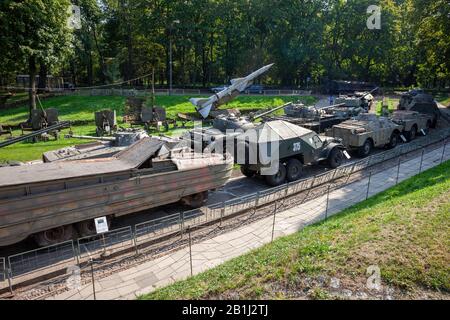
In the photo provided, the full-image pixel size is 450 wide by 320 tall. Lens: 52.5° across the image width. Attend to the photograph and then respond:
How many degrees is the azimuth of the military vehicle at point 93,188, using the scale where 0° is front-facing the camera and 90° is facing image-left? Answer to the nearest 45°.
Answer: approximately 225°

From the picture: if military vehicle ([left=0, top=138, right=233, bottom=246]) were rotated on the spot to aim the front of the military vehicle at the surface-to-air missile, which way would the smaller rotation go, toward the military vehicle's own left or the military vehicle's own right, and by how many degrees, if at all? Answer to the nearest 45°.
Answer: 0° — it already faces it

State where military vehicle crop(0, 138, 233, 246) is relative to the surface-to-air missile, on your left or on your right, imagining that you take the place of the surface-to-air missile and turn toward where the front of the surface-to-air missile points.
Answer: on your right

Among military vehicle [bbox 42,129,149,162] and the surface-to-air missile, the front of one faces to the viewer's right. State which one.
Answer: the surface-to-air missile

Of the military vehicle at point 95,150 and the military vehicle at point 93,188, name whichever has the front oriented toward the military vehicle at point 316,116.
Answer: the military vehicle at point 93,188

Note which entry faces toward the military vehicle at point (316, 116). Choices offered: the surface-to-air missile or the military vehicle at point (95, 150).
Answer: the surface-to-air missile

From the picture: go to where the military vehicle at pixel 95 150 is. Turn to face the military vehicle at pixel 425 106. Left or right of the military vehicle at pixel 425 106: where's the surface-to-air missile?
left

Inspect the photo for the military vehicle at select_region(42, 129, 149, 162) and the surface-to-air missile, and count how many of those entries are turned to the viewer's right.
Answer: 1

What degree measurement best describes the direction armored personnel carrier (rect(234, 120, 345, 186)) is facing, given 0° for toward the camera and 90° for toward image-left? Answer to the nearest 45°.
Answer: approximately 225°

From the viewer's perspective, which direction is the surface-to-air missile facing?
to the viewer's right
